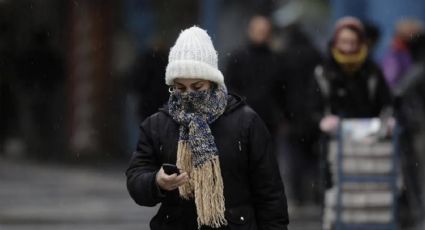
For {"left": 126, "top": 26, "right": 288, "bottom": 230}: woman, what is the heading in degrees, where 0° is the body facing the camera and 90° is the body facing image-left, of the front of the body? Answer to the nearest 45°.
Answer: approximately 0°

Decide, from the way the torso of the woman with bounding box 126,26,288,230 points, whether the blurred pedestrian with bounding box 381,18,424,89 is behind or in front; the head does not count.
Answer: behind

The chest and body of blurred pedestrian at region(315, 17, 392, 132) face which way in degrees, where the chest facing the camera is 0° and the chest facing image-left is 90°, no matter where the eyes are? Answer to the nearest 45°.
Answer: approximately 0°

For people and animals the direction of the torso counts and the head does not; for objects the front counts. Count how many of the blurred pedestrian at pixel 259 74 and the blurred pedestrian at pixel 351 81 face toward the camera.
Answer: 2

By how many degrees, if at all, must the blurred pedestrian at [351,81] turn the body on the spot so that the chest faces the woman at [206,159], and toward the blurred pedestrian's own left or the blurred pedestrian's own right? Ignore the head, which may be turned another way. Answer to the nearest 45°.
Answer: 0° — they already face them
